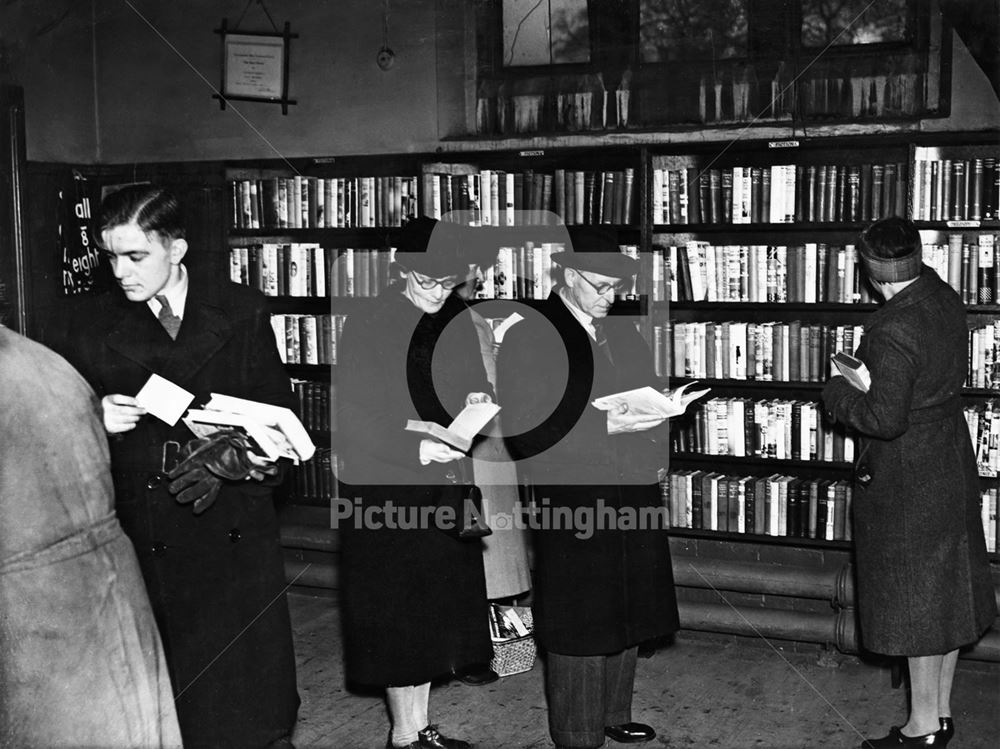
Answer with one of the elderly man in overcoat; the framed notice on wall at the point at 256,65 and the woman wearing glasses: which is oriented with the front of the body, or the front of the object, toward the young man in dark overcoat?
the framed notice on wall

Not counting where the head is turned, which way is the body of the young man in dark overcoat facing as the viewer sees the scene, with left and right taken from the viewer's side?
facing the viewer

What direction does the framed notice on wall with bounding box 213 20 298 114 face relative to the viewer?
toward the camera

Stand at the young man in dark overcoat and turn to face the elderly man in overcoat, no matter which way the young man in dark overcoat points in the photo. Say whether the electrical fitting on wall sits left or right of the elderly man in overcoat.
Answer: left

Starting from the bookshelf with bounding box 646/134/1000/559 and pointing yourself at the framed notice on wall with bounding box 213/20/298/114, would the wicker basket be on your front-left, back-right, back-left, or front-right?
front-left

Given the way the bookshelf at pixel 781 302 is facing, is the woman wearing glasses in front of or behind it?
in front

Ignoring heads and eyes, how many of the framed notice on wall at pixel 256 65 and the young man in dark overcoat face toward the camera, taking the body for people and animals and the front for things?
2

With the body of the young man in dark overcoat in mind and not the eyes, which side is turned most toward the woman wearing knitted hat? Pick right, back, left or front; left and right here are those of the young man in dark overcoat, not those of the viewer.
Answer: left

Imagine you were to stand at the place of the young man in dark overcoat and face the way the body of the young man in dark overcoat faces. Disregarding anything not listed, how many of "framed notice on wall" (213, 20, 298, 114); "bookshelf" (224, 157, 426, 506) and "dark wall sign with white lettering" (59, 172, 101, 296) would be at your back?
3

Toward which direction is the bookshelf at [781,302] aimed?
toward the camera

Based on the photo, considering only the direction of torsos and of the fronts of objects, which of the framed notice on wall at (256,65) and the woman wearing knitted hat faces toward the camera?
the framed notice on wall

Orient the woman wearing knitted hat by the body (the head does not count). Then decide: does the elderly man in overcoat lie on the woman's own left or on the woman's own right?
on the woman's own left

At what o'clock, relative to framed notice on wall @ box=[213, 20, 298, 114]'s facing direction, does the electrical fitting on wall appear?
The electrical fitting on wall is roughly at 10 o'clock from the framed notice on wall.

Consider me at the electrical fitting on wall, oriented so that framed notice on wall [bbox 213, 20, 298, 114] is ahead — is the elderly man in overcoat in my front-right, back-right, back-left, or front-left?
back-left

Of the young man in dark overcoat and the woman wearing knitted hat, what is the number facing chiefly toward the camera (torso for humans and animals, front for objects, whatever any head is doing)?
1

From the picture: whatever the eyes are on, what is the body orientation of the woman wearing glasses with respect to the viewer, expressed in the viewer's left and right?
facing the viewer and to the right of the viewer

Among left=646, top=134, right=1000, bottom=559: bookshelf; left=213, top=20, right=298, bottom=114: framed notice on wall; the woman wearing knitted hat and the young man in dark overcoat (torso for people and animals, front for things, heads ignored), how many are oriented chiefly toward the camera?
3

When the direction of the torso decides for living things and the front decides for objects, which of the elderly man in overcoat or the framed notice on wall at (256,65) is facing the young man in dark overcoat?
the framed notice on wall
